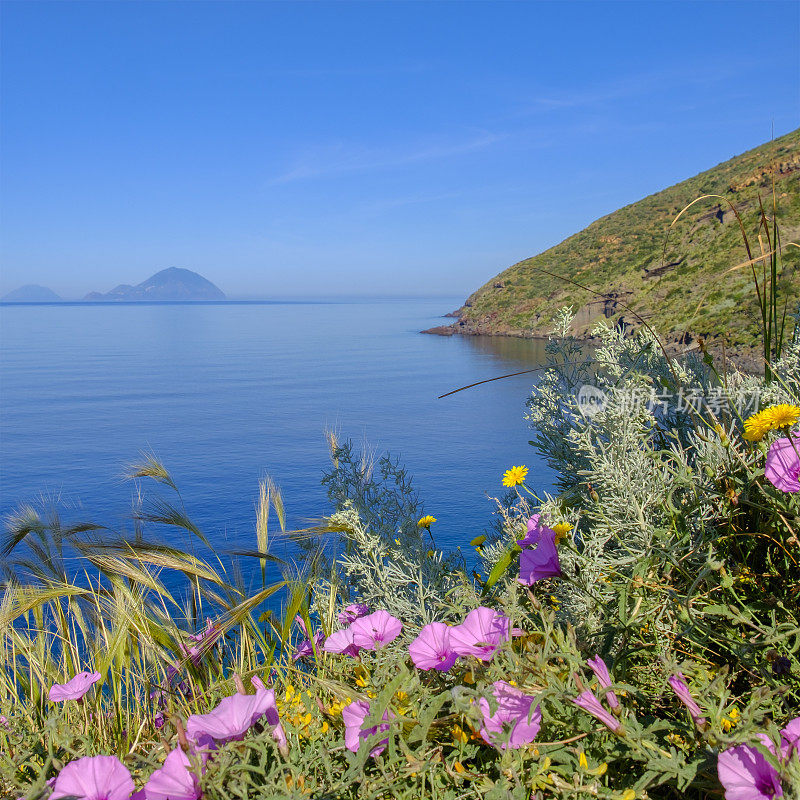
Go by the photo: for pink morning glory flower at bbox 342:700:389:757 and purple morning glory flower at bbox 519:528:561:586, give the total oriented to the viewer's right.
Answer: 0

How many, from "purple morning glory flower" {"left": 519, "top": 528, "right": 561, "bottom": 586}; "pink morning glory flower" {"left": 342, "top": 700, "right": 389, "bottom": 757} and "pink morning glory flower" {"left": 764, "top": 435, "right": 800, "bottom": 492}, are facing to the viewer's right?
0

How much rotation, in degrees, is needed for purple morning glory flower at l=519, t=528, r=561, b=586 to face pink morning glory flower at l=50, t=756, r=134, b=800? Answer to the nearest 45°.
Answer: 0° — it already faces it

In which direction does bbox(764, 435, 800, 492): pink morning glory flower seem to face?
toward the camera

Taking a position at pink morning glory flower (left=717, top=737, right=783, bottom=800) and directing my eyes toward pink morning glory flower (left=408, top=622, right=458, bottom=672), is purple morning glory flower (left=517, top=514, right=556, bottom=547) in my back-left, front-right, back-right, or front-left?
front-right

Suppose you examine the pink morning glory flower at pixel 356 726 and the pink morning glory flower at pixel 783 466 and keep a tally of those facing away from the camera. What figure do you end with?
0

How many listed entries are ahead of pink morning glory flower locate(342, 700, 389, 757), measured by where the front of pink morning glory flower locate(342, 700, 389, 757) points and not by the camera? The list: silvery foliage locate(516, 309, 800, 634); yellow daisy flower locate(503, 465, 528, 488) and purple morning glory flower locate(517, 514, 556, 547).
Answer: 0

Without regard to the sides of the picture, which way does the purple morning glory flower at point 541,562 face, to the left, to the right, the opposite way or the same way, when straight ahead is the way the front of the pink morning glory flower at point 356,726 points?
the same way

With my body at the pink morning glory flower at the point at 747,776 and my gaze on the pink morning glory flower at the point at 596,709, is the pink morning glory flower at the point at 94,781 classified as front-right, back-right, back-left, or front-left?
front-left

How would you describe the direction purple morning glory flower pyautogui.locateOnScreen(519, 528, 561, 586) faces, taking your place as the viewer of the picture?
facing the viewer and to the left of the viewer

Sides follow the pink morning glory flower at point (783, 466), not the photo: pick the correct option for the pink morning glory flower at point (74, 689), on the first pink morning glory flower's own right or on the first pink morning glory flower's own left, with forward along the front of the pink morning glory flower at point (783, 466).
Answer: on the first pink morning glory flower's own right

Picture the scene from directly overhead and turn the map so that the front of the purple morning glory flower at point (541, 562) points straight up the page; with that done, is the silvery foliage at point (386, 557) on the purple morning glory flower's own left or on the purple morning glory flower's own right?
on the purple morning glory flower's own right
